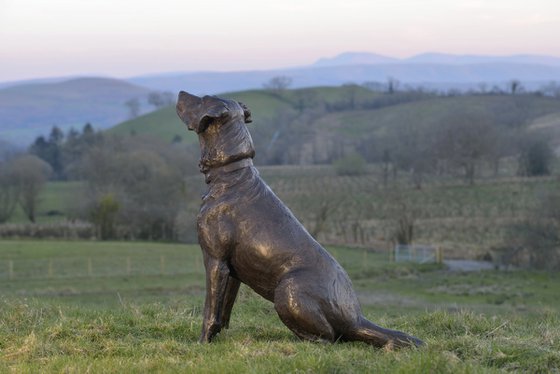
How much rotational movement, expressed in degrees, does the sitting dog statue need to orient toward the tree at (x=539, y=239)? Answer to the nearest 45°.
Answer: approximately 90° to its right

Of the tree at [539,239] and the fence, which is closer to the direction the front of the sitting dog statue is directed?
the fence

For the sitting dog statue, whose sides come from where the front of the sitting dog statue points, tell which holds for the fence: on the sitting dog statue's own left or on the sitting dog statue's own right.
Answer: on the sitting dog statue's own right

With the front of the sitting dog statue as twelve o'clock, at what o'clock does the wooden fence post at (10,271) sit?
The wooden fence post is roughly at 2 o'clock from the sitting dog statue.

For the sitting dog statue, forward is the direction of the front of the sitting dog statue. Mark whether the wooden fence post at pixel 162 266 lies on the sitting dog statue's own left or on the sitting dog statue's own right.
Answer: on the sitting dog statue's own right

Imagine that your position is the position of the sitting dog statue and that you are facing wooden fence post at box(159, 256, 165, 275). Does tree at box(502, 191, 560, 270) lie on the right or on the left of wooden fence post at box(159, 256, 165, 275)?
right

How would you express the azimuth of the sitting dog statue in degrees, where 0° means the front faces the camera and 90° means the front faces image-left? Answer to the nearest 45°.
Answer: approximately 90°
